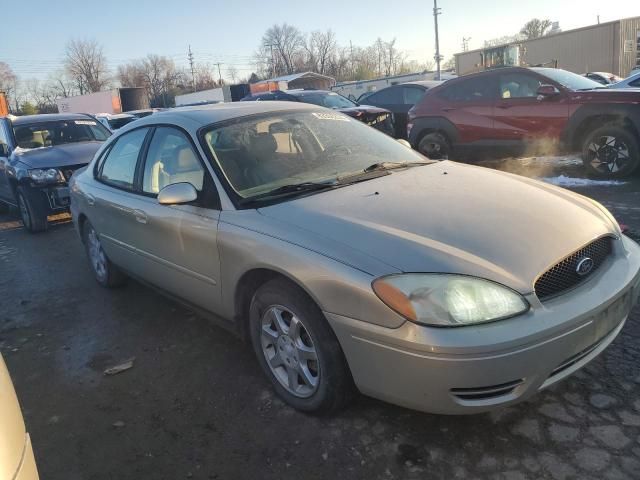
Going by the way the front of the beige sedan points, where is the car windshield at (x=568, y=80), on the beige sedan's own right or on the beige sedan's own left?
on the beige sedan's own left

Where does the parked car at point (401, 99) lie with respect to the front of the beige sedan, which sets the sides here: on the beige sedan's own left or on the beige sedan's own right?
on the beige sedan's own left

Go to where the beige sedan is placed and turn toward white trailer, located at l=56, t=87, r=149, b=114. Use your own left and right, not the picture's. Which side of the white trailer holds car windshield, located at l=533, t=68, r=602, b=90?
right

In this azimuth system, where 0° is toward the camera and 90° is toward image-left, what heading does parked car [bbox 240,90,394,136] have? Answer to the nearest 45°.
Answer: approximately 315°

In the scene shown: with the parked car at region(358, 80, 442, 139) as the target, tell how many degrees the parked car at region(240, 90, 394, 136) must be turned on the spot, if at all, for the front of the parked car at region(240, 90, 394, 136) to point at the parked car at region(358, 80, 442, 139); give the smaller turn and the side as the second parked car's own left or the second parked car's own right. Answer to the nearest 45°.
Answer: approximately 90° to the second parked car's own left

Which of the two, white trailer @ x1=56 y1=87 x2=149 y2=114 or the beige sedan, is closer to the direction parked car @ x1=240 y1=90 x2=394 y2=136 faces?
the beige sedan

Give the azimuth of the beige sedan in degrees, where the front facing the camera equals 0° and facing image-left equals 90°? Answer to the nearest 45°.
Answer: approximately 315°
